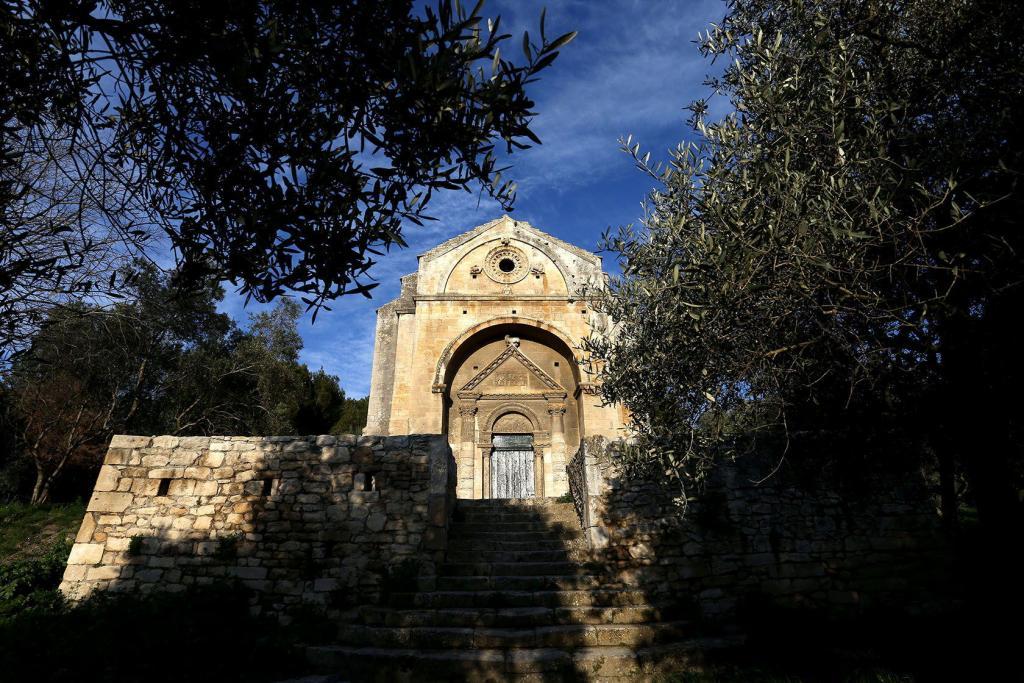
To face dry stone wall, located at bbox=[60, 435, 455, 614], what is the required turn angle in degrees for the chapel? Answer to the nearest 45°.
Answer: approximately 45° to its right

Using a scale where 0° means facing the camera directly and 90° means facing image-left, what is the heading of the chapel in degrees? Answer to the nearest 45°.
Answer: approximately 0°

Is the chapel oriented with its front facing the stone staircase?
yes

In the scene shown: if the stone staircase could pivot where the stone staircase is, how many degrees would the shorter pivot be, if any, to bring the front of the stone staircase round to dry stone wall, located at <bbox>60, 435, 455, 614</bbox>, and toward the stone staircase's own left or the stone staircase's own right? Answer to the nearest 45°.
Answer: approximately 90° to the stone staircase's own right

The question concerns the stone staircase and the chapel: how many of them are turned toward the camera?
2

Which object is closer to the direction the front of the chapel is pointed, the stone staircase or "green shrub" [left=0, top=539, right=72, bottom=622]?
the stone staircase

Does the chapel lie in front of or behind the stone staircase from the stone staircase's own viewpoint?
behind

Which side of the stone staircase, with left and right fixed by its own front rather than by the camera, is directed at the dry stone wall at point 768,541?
left

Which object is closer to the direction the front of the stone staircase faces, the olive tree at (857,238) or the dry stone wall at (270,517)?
the olive tree
